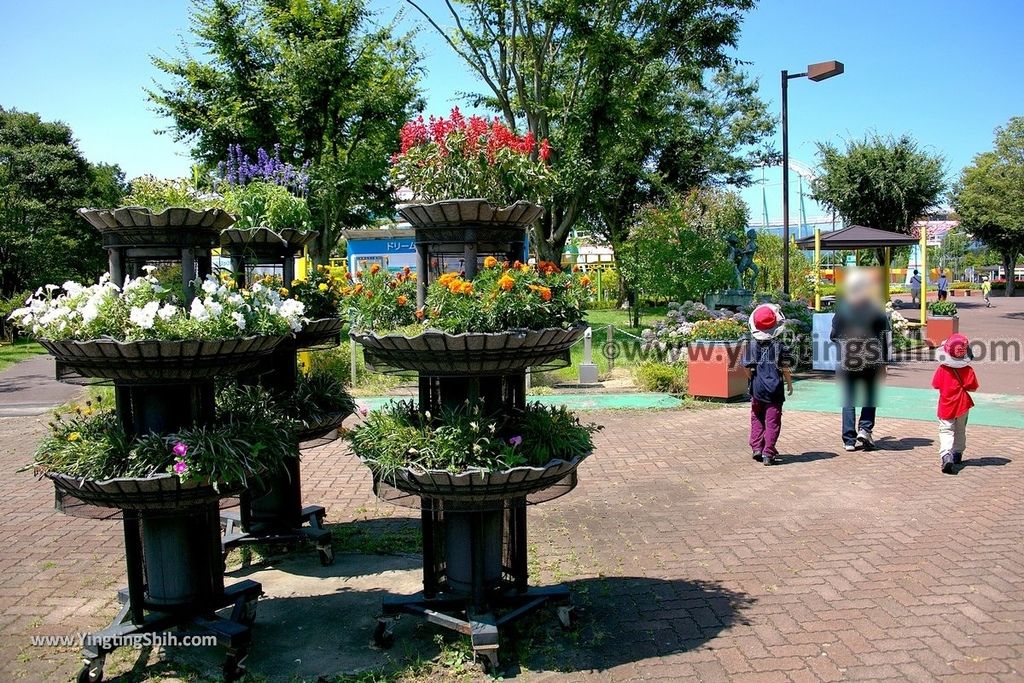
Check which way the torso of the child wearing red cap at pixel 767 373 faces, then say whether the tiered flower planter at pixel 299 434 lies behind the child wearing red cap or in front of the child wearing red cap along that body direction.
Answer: behind

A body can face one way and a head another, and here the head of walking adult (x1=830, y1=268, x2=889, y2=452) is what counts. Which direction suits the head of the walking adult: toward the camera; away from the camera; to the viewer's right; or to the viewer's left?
toward the camera

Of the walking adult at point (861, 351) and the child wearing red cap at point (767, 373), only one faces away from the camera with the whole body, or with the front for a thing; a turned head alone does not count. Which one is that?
the child wearing red cap

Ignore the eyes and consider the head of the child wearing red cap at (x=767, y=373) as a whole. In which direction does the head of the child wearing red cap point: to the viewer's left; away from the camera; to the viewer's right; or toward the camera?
away from the camera

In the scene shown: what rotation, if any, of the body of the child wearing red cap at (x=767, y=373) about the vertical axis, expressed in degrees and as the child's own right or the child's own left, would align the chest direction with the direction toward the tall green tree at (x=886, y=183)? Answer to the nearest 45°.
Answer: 0° — they already face it

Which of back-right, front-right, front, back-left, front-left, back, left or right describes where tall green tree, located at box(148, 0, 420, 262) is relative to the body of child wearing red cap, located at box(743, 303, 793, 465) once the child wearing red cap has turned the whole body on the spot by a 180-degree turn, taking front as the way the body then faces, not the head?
back-right

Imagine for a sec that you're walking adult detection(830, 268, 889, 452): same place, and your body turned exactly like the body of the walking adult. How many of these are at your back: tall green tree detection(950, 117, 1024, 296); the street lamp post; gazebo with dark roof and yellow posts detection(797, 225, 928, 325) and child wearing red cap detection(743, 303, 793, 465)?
3

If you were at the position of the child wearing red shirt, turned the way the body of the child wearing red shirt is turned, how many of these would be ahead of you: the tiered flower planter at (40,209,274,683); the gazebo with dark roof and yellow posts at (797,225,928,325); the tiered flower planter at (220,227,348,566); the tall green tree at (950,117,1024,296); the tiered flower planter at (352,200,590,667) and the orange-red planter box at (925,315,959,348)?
3

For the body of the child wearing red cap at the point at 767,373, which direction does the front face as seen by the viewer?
away from the camera

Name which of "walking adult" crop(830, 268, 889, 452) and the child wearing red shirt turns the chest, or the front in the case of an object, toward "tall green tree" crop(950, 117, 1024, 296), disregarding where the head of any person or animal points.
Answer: the child wearing red shirt

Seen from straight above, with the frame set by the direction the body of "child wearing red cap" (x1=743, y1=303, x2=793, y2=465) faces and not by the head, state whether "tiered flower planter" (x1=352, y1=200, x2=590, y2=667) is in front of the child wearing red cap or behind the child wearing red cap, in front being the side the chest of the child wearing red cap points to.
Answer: behind

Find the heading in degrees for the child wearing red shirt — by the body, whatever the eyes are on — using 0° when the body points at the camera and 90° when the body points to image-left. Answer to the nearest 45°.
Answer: approximately 180°
